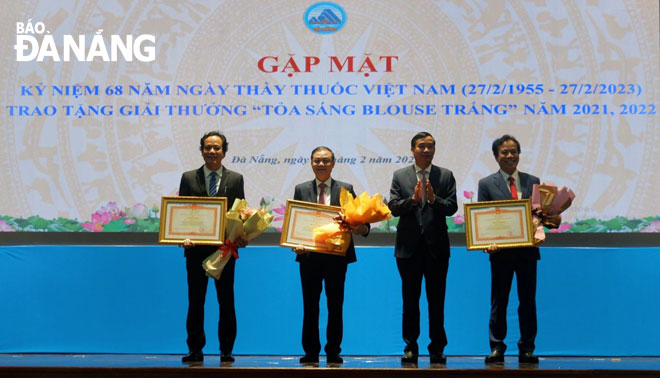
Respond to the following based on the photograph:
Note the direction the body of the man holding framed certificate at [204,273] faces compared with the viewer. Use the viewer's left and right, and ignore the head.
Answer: facing the viewer

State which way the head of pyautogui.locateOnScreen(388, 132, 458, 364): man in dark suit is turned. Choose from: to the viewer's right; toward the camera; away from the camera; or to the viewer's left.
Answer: toward the camera

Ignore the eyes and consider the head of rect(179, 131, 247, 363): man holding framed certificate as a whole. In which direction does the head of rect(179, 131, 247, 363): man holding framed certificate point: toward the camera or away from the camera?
toward the camera

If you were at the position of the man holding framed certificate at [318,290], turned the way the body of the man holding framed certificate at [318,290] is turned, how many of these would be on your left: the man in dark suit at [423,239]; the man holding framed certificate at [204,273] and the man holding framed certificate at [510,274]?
2

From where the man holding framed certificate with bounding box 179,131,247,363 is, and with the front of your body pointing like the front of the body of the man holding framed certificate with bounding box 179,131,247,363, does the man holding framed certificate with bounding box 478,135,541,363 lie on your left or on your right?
on your left

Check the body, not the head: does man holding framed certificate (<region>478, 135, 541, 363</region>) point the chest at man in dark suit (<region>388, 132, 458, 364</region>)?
no

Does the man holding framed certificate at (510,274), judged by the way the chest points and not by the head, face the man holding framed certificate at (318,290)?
no

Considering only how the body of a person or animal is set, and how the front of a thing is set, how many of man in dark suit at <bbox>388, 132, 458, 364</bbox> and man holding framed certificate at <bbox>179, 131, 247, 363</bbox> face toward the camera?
2

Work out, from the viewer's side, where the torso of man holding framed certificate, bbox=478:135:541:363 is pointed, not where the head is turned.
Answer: toward the camera

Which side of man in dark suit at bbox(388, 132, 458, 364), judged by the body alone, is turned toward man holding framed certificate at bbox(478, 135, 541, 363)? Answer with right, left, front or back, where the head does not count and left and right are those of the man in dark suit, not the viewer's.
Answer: left

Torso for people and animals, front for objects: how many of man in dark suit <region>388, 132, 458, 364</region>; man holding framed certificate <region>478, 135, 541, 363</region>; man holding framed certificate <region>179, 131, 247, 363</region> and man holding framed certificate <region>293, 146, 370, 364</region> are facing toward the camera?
4

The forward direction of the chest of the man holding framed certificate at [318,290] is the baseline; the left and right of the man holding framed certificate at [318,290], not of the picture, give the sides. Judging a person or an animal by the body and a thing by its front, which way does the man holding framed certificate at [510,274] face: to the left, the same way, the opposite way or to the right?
the same way

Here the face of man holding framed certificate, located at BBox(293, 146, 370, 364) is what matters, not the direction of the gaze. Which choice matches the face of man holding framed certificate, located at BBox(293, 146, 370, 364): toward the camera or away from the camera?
toward the camera

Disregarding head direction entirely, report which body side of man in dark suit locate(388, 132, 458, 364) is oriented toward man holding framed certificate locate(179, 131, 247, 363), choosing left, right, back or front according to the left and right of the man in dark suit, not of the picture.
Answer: right

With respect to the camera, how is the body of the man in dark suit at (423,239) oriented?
toward the camera

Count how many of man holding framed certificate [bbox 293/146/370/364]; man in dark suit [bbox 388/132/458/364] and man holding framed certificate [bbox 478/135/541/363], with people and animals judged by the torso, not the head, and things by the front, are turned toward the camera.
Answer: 3

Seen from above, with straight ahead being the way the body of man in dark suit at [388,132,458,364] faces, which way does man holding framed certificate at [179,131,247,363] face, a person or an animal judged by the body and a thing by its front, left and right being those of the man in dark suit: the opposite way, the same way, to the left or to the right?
the same way

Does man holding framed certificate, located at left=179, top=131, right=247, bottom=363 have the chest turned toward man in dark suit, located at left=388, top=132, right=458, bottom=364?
no

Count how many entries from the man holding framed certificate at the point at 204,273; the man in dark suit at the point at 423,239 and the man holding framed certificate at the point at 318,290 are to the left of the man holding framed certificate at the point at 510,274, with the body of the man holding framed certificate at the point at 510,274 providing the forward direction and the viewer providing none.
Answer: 0
